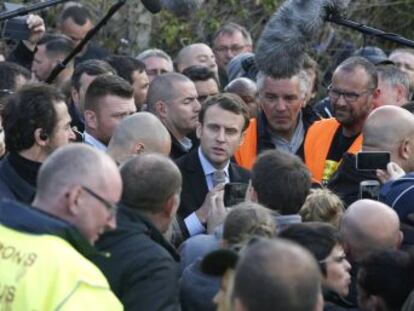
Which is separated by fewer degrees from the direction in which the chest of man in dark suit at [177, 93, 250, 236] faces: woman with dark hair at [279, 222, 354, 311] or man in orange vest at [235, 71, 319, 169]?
the woman with dark hair

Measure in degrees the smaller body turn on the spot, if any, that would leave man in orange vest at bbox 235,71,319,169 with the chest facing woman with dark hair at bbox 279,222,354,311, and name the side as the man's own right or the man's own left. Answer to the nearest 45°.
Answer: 0° — they already face them

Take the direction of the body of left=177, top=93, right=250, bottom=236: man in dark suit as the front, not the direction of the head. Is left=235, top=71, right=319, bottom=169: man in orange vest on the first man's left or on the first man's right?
on the first man's left

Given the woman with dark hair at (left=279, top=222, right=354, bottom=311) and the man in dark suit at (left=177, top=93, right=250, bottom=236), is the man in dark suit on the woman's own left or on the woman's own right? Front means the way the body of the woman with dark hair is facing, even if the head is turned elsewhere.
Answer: on the woman's own left

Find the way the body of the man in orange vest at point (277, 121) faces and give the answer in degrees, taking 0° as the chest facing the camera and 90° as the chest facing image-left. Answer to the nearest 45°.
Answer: approximately 0°

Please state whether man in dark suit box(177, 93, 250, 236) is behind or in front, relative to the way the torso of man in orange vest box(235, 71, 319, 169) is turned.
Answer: in front

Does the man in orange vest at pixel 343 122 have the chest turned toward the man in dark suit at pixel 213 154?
yes
